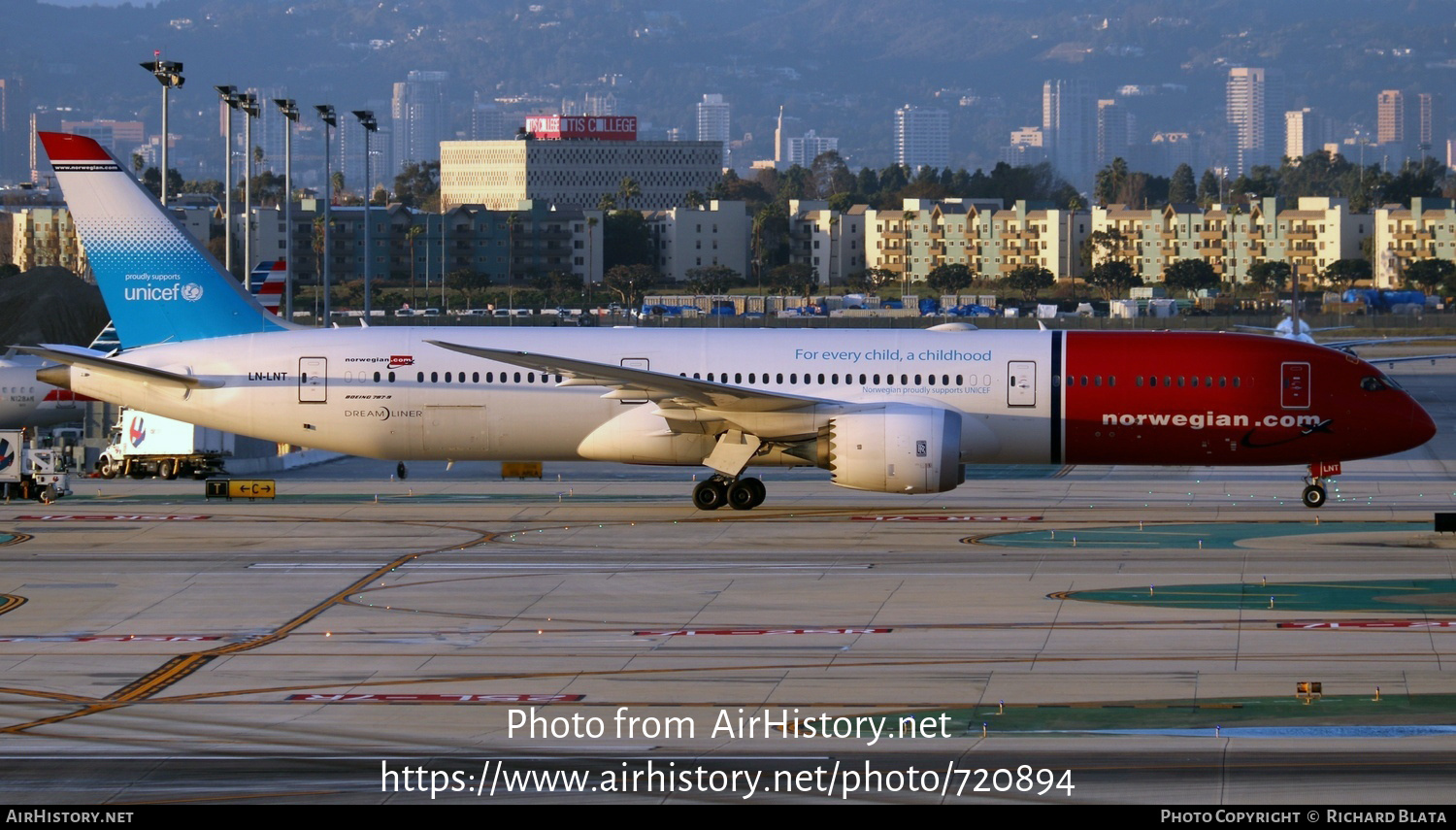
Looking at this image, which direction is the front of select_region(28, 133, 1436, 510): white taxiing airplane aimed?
to the viewer's right
